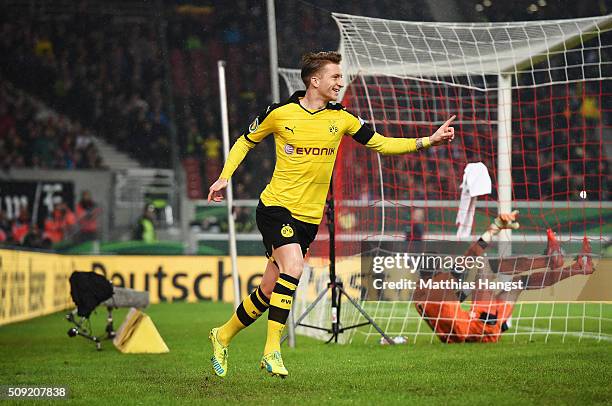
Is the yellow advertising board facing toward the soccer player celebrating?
yes

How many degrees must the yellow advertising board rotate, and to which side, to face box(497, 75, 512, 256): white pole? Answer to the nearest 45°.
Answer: approximately 45° to its left

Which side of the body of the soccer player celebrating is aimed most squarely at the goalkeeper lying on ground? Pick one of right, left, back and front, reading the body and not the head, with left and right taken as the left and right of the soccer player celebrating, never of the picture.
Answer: left

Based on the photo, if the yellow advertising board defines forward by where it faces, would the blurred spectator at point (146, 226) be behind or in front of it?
behind

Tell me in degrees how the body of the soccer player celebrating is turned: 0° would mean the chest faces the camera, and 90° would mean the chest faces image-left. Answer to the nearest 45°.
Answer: approximately 315°

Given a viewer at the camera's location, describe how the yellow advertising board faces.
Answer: facing the viewer

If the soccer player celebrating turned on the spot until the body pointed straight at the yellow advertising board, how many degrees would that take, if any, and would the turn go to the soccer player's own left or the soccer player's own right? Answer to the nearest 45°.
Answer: approximately 135° to the soccer player's own left

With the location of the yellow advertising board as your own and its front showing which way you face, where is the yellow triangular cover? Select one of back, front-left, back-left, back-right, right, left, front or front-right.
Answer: front

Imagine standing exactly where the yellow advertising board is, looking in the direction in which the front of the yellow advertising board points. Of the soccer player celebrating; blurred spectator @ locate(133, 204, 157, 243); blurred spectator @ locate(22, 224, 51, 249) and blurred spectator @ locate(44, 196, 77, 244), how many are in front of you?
1

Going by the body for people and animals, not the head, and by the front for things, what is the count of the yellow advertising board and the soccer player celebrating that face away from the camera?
0

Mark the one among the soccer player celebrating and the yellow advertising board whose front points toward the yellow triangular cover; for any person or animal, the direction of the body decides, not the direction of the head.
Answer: the yellow advertising board
